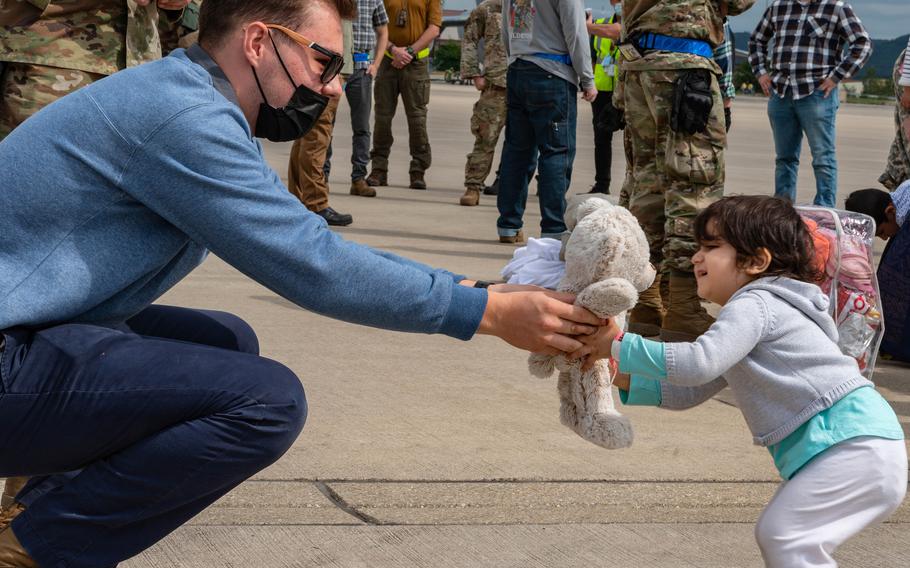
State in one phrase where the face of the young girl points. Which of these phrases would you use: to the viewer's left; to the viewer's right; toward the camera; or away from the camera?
to the viewer's left

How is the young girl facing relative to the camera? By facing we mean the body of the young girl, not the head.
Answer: to the viewer's left

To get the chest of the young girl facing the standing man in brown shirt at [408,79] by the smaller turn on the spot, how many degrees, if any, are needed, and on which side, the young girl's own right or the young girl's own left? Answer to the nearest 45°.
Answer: approximately 45° to the young girl's own right

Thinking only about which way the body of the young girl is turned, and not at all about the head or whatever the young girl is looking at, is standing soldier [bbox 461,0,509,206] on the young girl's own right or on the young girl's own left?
on the young girl's own right

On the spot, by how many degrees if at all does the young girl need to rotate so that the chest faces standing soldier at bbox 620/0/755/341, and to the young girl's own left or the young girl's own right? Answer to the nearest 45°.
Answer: approximately 90° to the young girl's own right
